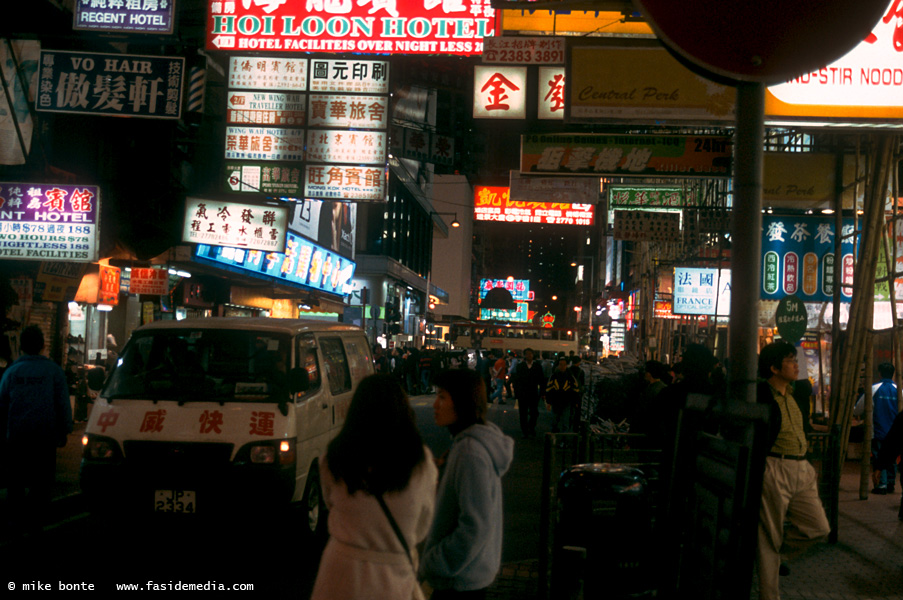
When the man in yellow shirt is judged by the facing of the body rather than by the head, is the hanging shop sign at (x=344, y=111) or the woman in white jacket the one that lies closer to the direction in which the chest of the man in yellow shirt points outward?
the woman in white jacket

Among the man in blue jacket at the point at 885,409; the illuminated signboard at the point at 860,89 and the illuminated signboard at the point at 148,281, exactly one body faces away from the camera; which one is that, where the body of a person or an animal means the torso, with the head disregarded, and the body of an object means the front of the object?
the man in blue jacket

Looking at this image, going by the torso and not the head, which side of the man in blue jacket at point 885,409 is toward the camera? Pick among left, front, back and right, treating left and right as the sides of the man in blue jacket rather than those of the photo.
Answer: back

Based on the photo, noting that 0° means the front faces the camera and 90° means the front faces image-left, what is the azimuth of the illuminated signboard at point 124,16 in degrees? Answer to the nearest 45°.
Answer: approximately 0°

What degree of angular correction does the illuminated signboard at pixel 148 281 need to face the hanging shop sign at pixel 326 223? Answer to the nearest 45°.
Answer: approximately 135° to its left

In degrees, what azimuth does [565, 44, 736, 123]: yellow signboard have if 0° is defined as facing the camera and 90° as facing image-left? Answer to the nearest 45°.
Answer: approximately 0°

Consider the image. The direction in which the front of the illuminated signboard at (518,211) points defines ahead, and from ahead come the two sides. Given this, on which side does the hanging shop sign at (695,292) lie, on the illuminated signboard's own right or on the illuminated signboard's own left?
on the illuminated signboard's own left

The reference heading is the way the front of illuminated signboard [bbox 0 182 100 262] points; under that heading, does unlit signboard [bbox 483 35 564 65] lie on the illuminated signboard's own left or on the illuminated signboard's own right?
on the illuminated signboard's own left
